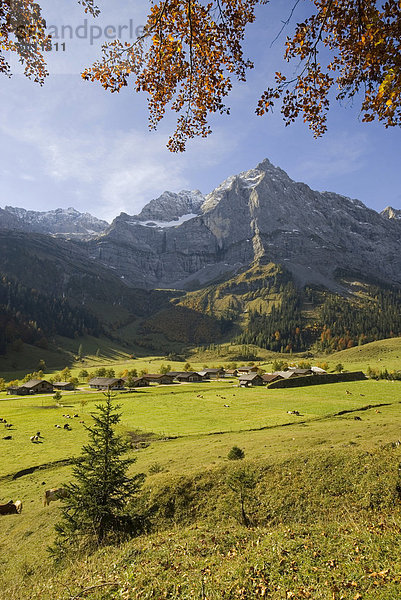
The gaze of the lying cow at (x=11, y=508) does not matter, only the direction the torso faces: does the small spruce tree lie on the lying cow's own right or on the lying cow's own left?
on the lying cow's own right

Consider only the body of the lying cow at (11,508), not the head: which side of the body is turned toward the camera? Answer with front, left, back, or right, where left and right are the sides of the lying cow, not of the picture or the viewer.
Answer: right
